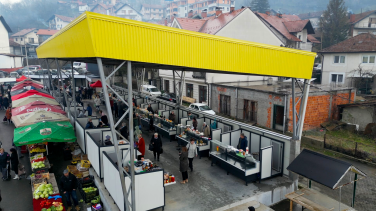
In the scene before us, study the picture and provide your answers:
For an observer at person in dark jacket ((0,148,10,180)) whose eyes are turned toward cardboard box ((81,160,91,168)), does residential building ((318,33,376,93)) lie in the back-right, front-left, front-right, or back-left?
front-left

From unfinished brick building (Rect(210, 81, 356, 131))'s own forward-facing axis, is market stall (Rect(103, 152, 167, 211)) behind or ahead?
ahead

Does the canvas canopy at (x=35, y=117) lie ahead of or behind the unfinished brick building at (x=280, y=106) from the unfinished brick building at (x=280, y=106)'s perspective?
ahead

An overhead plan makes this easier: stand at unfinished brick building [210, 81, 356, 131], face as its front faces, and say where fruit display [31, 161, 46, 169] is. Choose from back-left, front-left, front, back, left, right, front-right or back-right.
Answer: front

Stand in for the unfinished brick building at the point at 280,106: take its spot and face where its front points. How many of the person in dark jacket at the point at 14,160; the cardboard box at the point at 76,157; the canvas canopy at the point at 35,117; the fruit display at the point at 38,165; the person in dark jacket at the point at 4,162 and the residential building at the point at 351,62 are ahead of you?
5

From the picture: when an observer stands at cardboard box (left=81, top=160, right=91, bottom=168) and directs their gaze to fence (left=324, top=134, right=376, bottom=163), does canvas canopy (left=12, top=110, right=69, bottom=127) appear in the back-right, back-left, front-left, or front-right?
back-left

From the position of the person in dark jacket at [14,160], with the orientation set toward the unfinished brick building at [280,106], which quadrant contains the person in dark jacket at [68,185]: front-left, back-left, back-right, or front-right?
front-right

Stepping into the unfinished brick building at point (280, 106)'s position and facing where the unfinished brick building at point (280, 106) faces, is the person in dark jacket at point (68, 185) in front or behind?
in front

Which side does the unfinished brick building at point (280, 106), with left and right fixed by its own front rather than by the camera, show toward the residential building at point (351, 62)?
back

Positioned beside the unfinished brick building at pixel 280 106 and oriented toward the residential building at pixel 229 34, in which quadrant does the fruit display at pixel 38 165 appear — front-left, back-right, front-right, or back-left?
back-left
